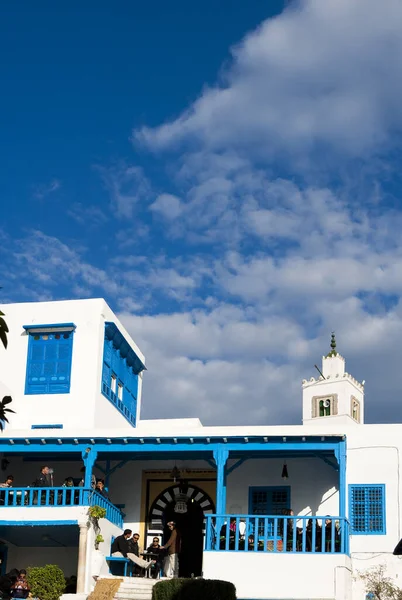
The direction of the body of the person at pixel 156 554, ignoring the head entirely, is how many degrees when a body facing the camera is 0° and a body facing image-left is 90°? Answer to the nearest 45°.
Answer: approximately 0°

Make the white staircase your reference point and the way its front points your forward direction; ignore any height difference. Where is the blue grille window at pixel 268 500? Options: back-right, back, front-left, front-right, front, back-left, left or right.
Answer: back-left

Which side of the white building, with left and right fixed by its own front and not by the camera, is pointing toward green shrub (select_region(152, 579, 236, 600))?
front

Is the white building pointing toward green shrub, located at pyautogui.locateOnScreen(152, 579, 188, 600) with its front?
yes

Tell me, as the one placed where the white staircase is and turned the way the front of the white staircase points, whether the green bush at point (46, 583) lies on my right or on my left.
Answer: on my right

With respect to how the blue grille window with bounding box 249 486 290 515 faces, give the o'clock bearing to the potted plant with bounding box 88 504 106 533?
The potted plant is roughly at 2 o'clock from the blue grille window.

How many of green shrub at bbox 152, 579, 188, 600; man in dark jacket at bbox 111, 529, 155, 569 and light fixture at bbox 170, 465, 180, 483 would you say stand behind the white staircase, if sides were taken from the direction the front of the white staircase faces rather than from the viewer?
2

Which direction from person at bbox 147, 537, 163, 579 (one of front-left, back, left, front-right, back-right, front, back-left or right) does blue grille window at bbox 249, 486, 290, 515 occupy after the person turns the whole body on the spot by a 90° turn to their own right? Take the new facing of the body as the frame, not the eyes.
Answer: back

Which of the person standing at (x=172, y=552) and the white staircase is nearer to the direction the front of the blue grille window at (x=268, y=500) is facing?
the white staircase

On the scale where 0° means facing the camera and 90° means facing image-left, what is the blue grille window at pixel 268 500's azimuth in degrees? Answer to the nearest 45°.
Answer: approximately 0°
